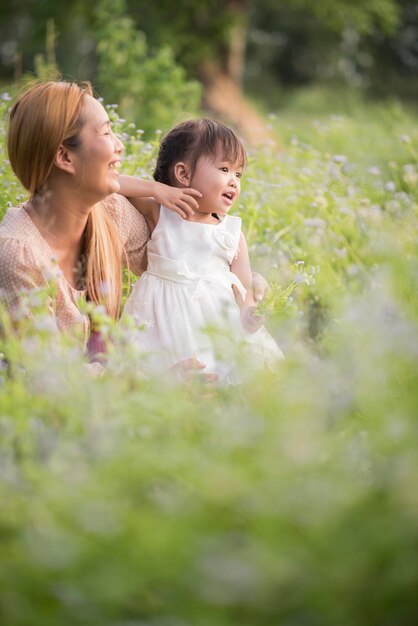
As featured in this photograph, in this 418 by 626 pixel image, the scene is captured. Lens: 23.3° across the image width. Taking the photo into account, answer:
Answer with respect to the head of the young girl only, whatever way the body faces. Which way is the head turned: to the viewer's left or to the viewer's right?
to the viewer's right

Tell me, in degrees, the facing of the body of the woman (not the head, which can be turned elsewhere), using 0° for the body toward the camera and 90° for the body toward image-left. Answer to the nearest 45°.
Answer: approximately 315°

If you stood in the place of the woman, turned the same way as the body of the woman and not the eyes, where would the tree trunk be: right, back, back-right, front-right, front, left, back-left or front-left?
back-left

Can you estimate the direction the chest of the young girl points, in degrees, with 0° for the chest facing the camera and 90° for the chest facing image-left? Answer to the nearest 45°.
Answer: approximately 315°

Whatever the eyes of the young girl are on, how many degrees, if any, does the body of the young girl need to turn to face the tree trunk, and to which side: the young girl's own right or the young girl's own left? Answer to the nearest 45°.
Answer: approximately 135° to the young girl's own left
